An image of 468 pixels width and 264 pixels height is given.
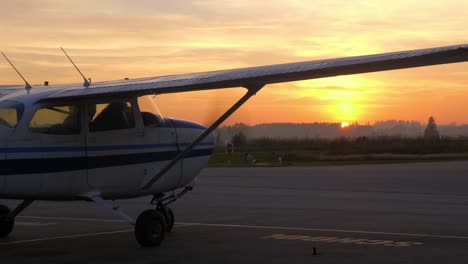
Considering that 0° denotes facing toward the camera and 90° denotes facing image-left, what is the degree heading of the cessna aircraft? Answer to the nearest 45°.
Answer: approximately 225°
